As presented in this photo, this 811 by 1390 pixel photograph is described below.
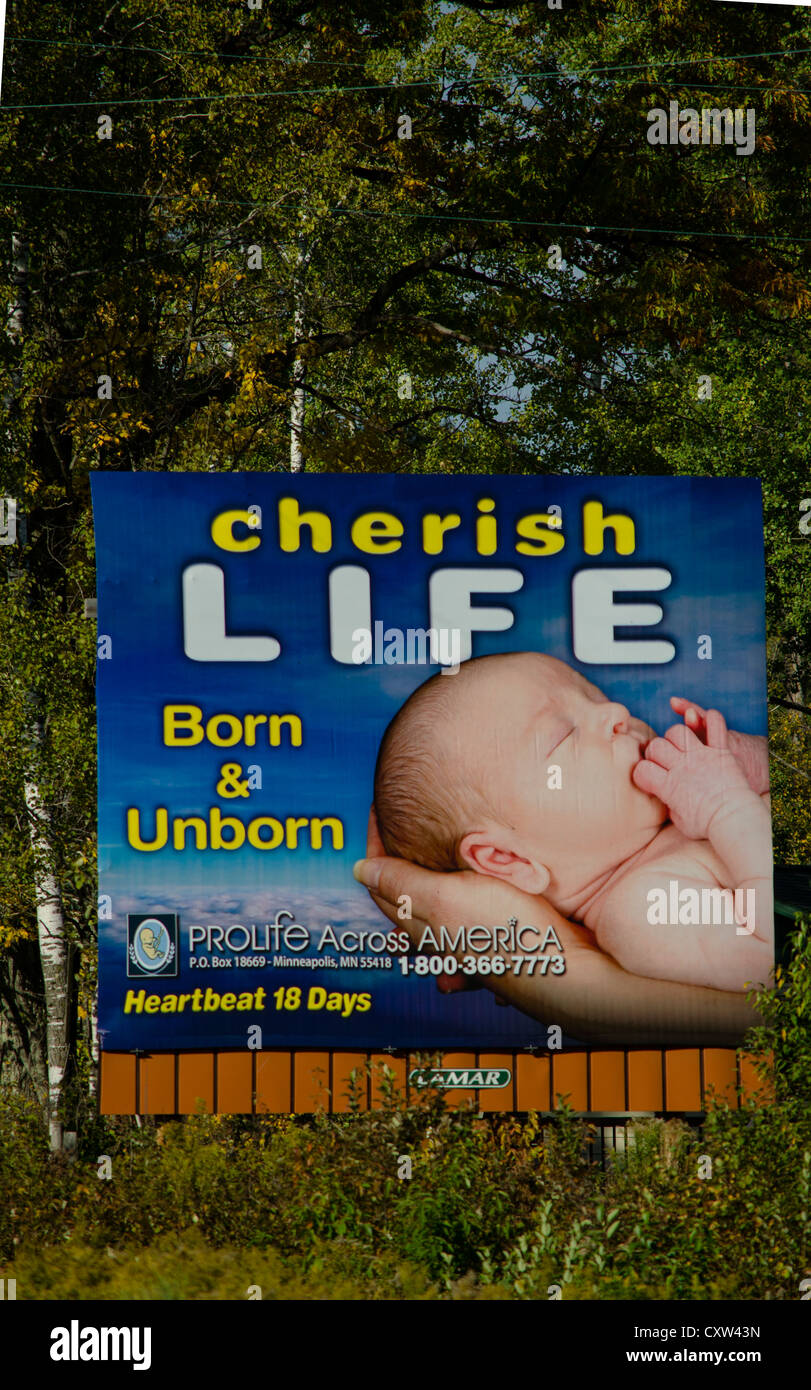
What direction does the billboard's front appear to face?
toward the camera

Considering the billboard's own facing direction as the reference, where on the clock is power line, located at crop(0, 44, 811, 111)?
The power line is roughly at 6 o'clock from the billboard.
